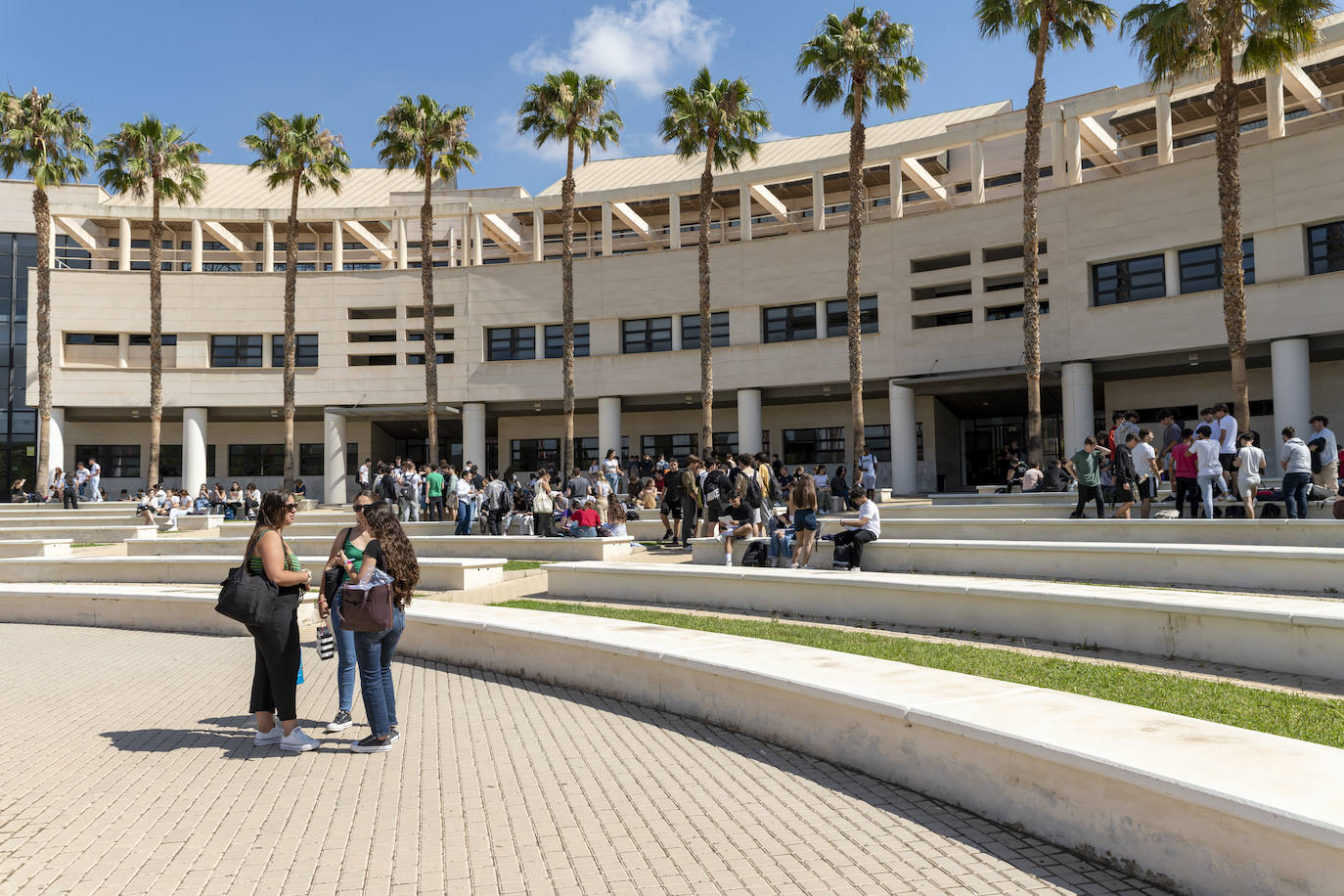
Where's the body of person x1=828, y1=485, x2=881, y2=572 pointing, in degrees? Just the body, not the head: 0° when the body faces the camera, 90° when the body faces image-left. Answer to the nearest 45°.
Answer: approximately 90°

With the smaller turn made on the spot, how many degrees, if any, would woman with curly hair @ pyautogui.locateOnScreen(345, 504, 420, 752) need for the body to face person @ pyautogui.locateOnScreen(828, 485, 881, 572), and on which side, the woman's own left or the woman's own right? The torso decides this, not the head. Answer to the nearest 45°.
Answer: approximately 135° to the woman's own right

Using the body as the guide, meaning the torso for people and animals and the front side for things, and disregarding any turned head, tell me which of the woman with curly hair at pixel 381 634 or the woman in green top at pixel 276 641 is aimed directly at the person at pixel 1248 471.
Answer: the woman in green top

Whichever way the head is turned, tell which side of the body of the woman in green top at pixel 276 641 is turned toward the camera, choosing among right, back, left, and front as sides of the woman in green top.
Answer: right

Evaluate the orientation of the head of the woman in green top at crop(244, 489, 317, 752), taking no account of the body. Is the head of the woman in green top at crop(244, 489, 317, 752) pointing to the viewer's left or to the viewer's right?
to the viewer's right

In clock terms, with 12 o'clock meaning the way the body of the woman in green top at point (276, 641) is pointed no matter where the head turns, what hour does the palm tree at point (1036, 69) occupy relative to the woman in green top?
The palm tree is roughly at 11 o'clock from the woman in green top.

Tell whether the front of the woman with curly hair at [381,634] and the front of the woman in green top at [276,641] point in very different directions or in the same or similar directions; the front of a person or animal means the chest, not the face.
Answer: very different directions

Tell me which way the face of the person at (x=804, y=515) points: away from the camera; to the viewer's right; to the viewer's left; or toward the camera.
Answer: away from the camera

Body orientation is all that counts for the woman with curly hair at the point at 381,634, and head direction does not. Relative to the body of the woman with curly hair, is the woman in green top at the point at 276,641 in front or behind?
in front

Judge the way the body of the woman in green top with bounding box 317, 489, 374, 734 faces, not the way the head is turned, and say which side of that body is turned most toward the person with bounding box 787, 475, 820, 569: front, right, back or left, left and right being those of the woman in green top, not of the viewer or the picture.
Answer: back
